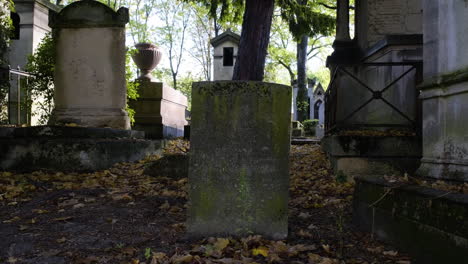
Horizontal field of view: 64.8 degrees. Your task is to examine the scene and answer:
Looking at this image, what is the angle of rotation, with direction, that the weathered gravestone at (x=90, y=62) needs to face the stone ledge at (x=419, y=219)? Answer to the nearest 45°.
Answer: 0° — it already faces it

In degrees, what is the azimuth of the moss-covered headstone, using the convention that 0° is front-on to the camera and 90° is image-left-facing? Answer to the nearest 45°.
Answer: approximately 0°

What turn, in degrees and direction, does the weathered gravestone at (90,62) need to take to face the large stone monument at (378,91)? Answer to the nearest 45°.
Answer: approximately 45° to its left

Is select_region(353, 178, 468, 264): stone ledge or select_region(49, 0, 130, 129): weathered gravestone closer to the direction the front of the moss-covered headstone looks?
the stone ledge

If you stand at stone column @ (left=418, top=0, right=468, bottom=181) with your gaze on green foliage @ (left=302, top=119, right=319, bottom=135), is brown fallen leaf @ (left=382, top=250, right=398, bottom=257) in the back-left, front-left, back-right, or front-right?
back-left

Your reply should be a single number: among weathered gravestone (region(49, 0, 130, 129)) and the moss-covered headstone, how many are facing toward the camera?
2

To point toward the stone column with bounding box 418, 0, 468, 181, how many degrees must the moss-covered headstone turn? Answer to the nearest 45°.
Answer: approximately 90° to its left

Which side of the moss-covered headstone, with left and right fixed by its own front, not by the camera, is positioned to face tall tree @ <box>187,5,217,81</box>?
back

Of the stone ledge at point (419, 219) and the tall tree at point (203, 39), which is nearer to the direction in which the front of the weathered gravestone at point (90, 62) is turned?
the stone ledge

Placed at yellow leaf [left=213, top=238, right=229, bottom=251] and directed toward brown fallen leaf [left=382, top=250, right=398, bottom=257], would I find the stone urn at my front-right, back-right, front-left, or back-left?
back-left

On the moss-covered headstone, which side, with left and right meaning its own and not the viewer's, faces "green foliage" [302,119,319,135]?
back

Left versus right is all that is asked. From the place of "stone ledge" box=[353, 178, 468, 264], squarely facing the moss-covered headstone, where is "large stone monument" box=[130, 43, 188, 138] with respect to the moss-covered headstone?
right
